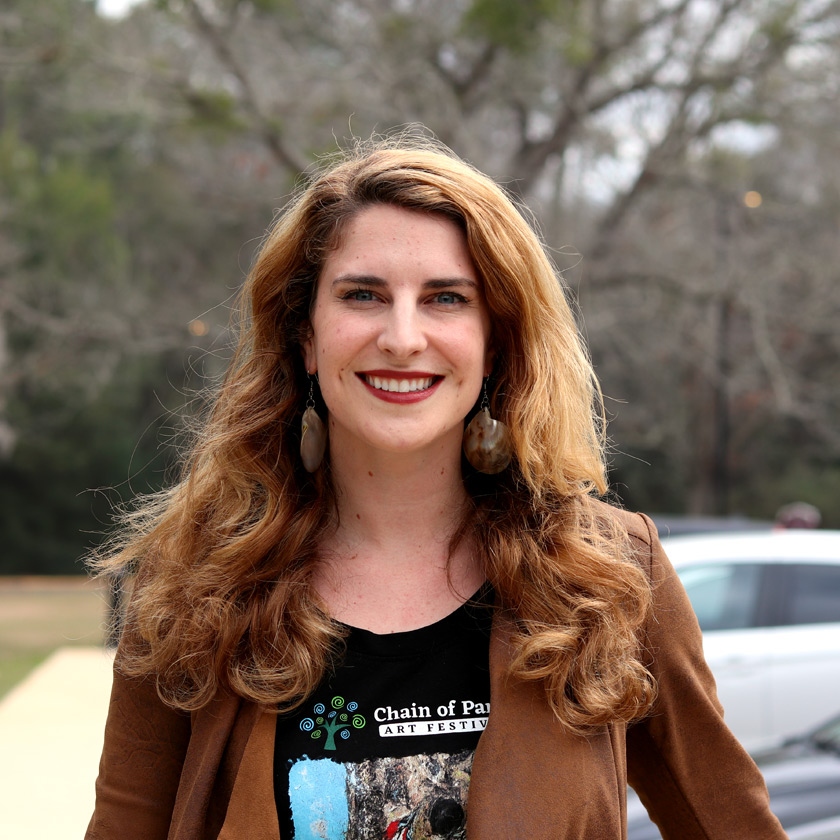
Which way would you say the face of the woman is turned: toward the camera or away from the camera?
toward the camera

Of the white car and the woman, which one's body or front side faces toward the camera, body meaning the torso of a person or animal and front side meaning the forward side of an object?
the woman

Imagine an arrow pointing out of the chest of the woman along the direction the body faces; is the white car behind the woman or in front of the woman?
behind

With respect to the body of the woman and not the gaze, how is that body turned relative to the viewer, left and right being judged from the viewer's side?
facing the viewer

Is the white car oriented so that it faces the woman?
no

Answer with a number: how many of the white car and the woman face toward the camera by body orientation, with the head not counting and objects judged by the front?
1
